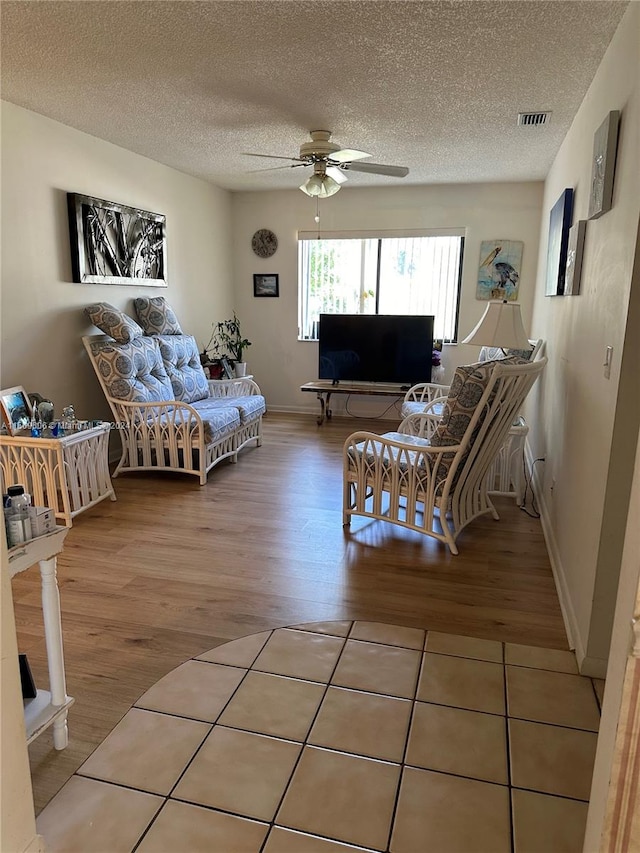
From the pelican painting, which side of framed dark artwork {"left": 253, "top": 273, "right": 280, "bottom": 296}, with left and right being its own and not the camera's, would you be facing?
left

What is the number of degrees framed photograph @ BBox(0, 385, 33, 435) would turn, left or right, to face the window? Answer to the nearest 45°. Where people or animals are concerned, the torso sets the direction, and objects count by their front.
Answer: approximately 90° to its left

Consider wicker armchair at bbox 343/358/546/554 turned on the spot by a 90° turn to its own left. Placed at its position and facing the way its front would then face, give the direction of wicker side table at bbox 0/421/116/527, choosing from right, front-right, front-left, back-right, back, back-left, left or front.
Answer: front-right

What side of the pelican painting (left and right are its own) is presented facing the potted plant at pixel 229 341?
right

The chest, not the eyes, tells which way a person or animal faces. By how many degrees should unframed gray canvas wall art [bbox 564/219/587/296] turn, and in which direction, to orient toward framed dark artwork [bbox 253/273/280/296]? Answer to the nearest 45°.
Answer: approximately 45° to its right

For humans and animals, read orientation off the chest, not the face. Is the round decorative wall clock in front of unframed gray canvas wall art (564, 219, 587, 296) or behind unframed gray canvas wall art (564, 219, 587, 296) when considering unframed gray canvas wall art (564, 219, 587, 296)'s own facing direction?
in front

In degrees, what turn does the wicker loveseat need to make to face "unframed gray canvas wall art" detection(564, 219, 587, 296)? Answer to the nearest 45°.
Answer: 0° — it already faces it

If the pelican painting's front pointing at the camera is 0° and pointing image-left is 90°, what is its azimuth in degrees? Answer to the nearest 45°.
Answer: approximately 0°

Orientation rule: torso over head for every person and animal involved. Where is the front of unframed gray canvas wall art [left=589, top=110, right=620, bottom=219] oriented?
to the viewer's left

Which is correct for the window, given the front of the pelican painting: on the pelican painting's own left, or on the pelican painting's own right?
on the pelican painting's own right

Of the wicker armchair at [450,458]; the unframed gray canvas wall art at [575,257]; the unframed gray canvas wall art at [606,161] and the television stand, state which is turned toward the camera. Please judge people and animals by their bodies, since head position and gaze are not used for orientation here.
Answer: the television stand
